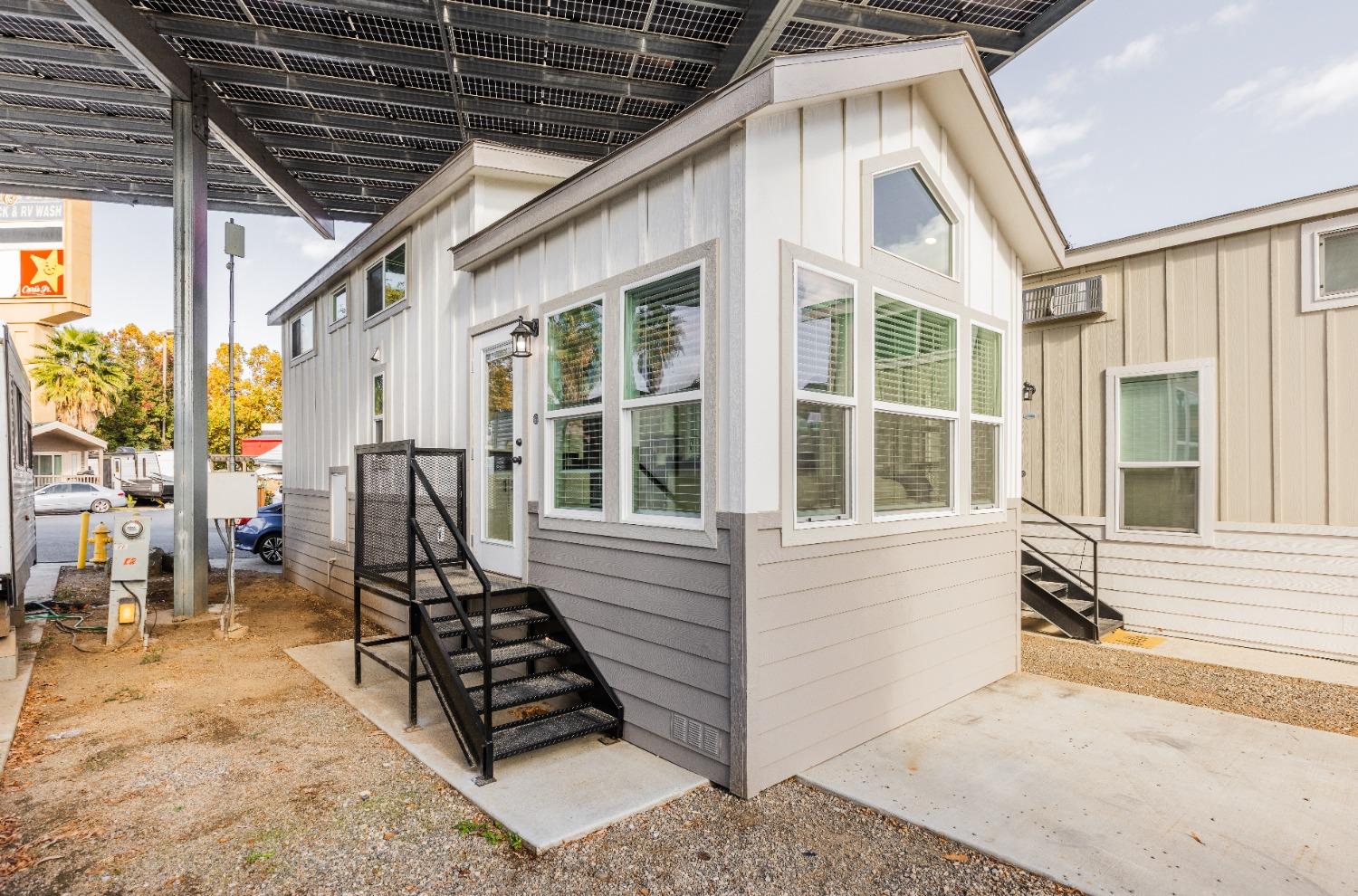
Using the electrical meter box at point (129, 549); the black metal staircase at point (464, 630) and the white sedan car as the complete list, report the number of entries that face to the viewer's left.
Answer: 1

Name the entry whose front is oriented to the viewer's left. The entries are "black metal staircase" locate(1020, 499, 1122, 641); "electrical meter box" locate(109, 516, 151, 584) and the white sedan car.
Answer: the white sedan car

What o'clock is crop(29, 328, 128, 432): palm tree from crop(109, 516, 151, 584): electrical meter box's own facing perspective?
The palm tree is roughly at 6 o'clock from the electrical meter box.

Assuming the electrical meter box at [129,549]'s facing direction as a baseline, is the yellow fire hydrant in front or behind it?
behind

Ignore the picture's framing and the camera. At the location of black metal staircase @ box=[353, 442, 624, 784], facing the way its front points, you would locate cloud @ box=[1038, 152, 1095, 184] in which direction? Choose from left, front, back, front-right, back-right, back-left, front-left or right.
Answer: left

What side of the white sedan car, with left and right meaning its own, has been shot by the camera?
left

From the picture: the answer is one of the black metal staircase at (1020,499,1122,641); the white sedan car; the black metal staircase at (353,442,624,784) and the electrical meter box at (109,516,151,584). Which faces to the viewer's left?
the white sedan car

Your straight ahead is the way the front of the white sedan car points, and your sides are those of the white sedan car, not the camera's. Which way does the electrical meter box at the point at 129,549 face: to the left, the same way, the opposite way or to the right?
to the left

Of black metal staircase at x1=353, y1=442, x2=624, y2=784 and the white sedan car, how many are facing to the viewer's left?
1
